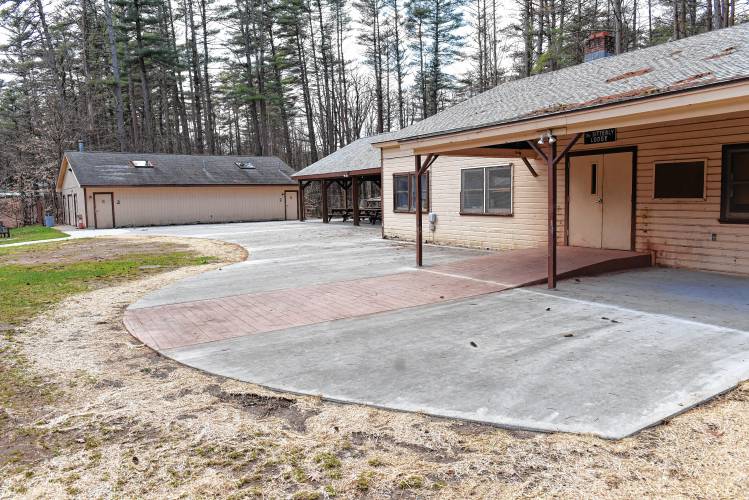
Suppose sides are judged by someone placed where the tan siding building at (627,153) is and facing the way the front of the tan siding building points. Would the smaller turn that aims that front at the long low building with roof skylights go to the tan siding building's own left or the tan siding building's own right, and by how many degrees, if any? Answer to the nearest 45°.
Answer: approximately 90° to the tan siding building's own right

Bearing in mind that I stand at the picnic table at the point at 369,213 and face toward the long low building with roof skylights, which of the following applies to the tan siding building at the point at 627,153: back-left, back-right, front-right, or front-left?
back-left

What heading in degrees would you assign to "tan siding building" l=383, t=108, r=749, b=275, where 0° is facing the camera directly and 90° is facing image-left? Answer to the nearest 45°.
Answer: approximately 45°

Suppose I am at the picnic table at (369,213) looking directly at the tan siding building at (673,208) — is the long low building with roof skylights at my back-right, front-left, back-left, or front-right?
back-right

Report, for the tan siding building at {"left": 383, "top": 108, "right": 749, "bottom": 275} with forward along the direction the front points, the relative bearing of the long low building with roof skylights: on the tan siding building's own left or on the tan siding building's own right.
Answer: on the tan siding building's own right

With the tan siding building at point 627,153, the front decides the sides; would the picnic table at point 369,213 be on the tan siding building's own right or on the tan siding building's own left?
on the tan siding building's own right

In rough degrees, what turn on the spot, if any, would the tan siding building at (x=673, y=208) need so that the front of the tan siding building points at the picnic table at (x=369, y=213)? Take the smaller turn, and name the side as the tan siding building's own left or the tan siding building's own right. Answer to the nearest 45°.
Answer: approximately 90° to the tan siding building's own right
